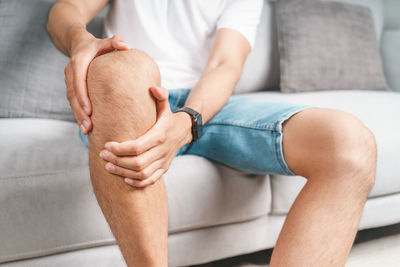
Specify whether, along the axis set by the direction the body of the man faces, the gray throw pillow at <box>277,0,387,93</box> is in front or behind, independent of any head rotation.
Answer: behind

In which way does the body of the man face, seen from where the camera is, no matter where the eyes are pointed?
toward the camera

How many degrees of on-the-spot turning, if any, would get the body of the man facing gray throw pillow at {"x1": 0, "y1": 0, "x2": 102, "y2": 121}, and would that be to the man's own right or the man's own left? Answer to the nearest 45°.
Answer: approximately 135° to the man's own right
